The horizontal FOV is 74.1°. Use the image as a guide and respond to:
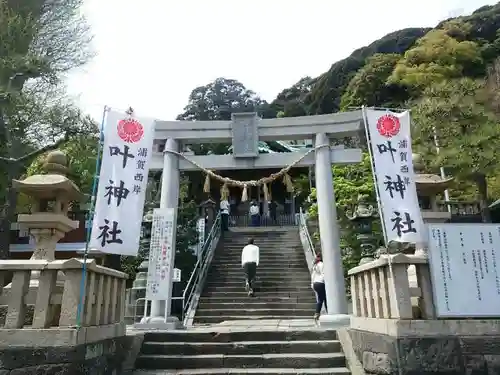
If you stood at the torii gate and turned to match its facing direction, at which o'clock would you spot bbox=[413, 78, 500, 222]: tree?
The tree is roughly at 8 o'clock from the torii gate.

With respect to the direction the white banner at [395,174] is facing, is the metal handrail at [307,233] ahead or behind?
behind

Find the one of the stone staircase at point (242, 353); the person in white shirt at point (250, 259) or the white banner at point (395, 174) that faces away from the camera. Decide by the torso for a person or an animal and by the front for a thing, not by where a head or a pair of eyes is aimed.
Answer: the person in white shirt

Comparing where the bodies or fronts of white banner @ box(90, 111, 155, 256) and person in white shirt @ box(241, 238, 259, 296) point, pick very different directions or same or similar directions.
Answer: very different directions

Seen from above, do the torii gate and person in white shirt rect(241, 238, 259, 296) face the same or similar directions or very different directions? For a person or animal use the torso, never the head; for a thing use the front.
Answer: very different directions

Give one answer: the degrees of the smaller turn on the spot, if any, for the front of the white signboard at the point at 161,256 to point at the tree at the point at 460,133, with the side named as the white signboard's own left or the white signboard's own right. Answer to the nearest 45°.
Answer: approximately 90° to the white signboard's own left

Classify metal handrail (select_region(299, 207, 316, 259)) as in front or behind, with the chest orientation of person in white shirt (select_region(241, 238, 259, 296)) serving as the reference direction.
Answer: in front

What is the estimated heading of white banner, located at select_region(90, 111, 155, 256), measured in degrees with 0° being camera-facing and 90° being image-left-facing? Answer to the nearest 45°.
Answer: approximately 0°
